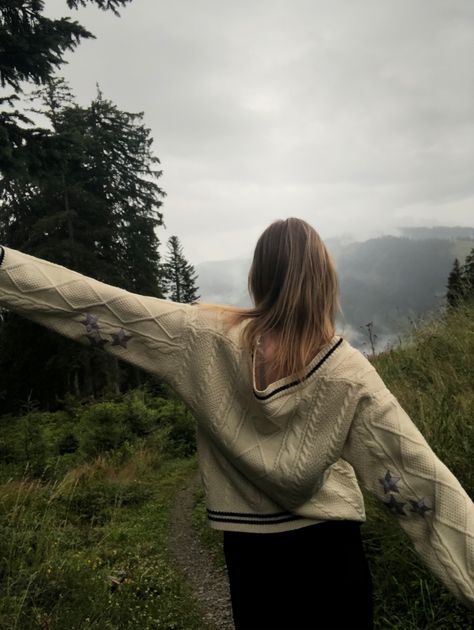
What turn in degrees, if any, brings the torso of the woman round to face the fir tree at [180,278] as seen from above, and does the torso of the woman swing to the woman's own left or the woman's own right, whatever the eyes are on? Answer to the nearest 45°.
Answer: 0° — they already face it

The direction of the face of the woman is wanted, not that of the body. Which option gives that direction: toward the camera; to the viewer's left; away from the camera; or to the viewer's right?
away from the camera

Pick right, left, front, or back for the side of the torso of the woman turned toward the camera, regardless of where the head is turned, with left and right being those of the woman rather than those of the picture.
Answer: back

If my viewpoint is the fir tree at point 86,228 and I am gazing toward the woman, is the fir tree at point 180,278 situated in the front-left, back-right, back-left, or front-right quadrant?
back-left
